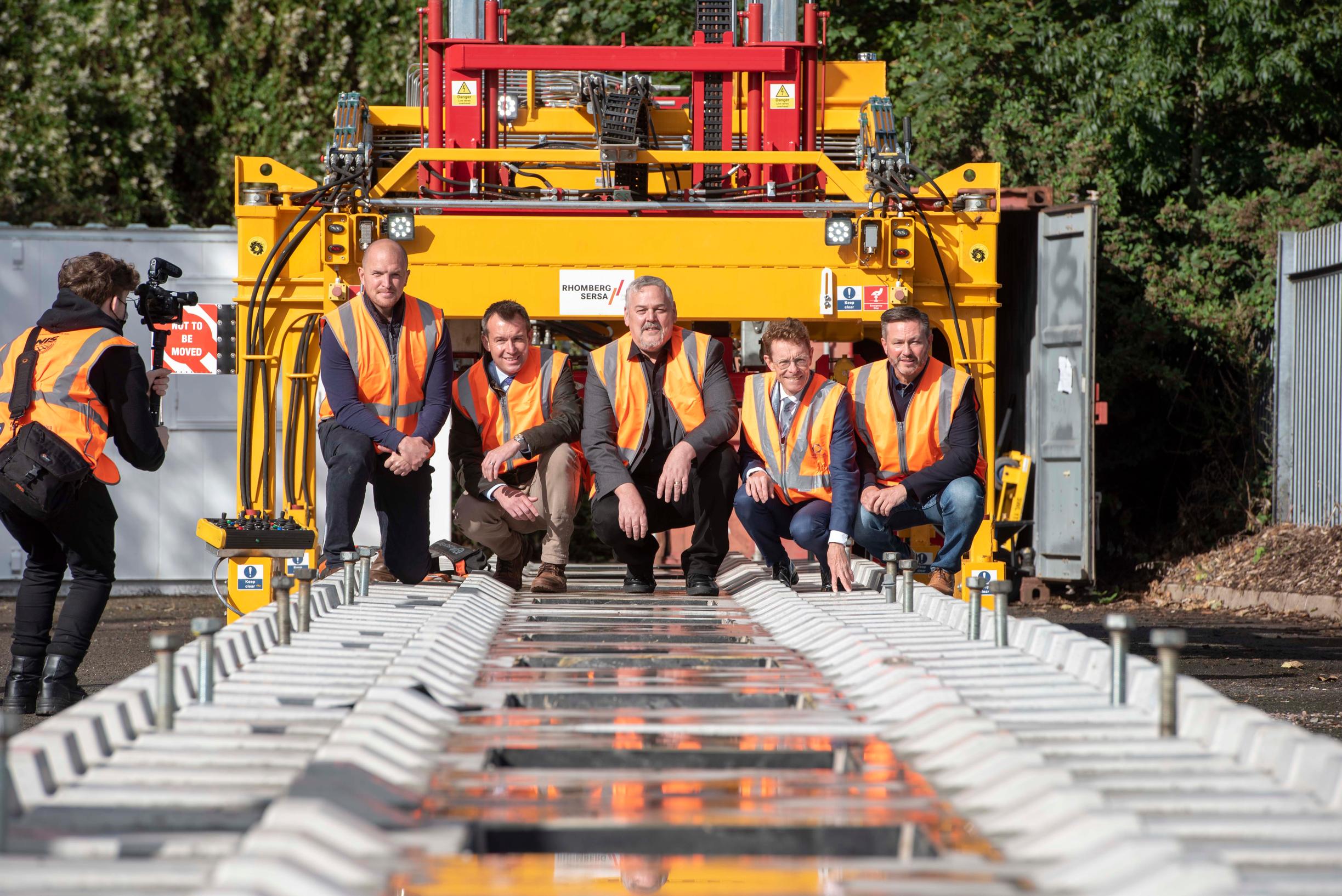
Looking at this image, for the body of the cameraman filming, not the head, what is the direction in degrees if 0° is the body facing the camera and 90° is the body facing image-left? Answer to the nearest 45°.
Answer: approximately 225°

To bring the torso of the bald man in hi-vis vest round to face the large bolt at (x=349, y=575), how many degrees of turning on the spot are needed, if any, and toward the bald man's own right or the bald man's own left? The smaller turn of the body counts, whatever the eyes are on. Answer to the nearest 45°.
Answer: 0° — they already face it

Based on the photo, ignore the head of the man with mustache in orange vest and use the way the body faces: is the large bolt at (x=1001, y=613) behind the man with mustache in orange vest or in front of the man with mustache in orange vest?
in front

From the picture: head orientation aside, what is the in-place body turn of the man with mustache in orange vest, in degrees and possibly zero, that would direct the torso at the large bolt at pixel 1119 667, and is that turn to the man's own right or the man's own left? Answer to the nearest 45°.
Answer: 0° — they already face it

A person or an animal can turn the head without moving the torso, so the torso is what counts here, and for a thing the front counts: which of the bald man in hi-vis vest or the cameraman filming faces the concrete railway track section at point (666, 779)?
the bald man in hi-vis vest

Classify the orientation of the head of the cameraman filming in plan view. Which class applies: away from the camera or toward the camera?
away from the camera

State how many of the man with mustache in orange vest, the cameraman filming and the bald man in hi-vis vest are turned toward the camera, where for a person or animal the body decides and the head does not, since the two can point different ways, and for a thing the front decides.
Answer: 2

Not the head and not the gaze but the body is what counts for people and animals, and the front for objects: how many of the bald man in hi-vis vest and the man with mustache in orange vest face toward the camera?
2

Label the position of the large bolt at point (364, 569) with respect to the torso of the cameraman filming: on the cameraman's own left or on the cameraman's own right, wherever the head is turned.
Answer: on the cameraman's own right

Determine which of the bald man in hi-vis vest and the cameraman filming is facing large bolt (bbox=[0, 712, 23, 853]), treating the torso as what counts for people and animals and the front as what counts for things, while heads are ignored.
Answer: the bald man in hi-vis vest
